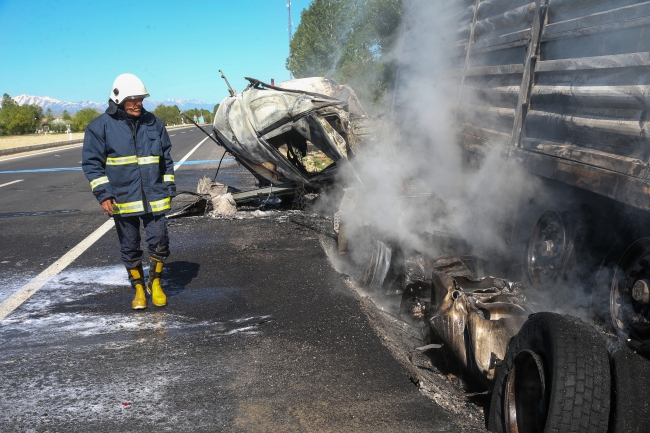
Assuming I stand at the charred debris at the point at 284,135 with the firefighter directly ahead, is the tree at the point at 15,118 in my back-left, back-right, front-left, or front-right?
back-right

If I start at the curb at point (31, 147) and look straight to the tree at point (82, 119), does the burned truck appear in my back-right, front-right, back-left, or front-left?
back-right

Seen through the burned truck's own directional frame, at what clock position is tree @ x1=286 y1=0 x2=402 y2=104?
The tree is roughly at 1 o'clock from the burned truck.

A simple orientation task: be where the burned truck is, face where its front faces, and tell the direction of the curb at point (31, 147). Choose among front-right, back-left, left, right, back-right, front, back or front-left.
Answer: front

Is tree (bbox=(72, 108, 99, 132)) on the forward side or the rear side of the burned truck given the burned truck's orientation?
on the forward side

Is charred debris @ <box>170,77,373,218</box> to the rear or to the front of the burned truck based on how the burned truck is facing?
to the front

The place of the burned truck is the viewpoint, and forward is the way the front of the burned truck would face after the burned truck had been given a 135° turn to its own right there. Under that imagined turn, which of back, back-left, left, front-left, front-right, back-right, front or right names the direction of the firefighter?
back

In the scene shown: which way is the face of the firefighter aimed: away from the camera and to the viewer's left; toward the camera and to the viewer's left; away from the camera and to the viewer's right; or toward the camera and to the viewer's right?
toward the camera and to the viewer's right

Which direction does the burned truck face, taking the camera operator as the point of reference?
facing away from the viewer and to the left of the viewer
